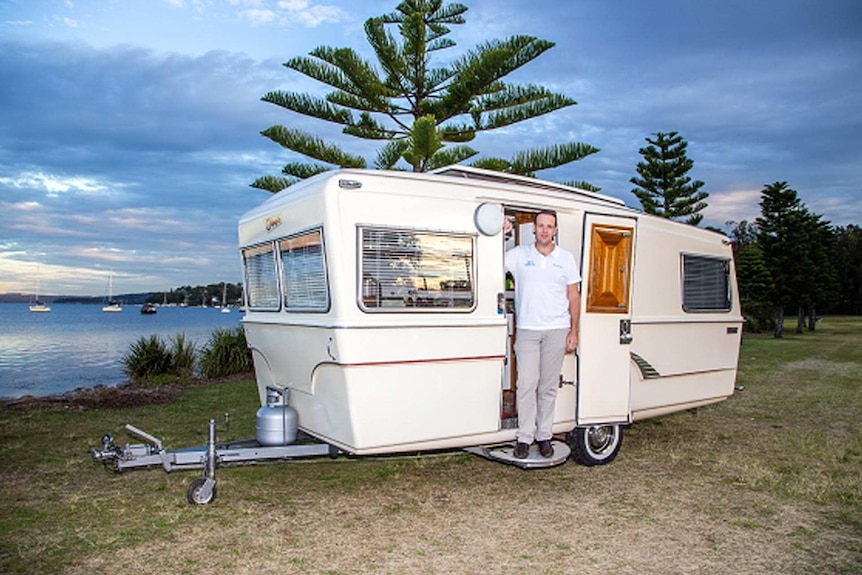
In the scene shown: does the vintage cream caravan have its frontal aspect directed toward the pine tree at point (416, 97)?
no

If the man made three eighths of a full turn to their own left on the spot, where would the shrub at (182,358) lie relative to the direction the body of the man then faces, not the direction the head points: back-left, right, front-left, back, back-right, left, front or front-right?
left

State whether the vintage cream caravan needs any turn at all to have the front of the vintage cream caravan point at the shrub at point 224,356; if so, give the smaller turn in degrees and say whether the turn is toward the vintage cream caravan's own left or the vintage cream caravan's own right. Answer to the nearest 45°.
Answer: approximately 90° to the vintage cream caravan's own right

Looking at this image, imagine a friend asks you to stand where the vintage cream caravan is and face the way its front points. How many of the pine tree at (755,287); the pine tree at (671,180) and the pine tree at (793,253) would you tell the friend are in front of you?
0

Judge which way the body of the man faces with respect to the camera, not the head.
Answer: toward the camera

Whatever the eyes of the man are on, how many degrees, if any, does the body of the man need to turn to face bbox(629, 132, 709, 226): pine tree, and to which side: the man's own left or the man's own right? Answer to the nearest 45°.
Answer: approximately 180°

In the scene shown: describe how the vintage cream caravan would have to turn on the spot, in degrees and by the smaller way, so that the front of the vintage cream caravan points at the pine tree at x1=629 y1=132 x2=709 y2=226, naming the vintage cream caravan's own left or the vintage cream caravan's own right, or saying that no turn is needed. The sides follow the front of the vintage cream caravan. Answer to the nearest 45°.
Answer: approximately 135° to the vintage cream caravan's own right

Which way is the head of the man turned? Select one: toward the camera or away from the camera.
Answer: toward the camera

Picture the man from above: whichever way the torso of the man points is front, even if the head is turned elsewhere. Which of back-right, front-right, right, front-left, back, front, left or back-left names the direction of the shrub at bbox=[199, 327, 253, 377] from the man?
back-right

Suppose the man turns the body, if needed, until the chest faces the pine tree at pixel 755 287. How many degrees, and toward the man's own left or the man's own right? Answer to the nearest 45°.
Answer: approximately 180°

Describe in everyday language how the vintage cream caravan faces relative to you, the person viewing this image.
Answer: facing the viewer and to the left of the viewer

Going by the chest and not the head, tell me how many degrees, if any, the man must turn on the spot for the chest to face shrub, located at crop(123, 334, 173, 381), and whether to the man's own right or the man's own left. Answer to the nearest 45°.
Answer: approximately 135° to the man's own right
